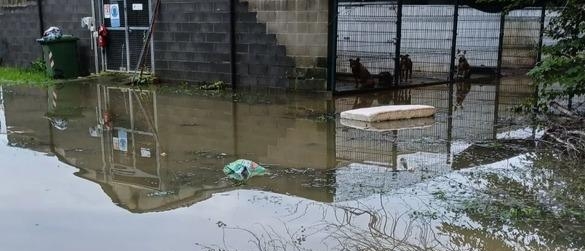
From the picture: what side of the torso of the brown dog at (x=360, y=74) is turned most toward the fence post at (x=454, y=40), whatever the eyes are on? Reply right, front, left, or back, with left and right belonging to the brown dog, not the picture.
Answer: back

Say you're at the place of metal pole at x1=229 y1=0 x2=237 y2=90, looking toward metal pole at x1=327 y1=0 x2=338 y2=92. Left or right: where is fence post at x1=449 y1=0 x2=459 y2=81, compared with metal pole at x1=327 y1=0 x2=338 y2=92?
left

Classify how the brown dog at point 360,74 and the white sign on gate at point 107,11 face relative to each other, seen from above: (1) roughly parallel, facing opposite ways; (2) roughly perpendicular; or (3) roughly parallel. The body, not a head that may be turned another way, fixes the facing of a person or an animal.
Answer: roughly perpendicular

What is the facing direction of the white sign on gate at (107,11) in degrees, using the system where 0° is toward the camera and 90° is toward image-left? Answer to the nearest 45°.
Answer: approximately 0°

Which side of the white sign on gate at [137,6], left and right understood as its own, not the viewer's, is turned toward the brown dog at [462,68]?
left

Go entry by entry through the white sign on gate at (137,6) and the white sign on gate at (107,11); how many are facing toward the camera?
2

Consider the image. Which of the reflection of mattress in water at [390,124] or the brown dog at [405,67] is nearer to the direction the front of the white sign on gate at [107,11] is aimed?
the reflection of mattress in water

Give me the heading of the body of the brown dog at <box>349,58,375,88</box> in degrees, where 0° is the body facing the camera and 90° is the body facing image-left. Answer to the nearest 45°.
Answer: approximately 45°

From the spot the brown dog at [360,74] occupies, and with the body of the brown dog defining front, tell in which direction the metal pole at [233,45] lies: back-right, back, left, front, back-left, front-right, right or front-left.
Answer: front-right

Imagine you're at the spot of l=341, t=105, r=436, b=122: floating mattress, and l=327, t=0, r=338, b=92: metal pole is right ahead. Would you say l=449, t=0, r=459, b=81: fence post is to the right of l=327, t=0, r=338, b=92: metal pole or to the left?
right

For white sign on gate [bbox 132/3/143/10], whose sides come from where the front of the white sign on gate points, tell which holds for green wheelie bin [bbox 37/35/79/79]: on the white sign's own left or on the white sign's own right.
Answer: on the white sign's own right
